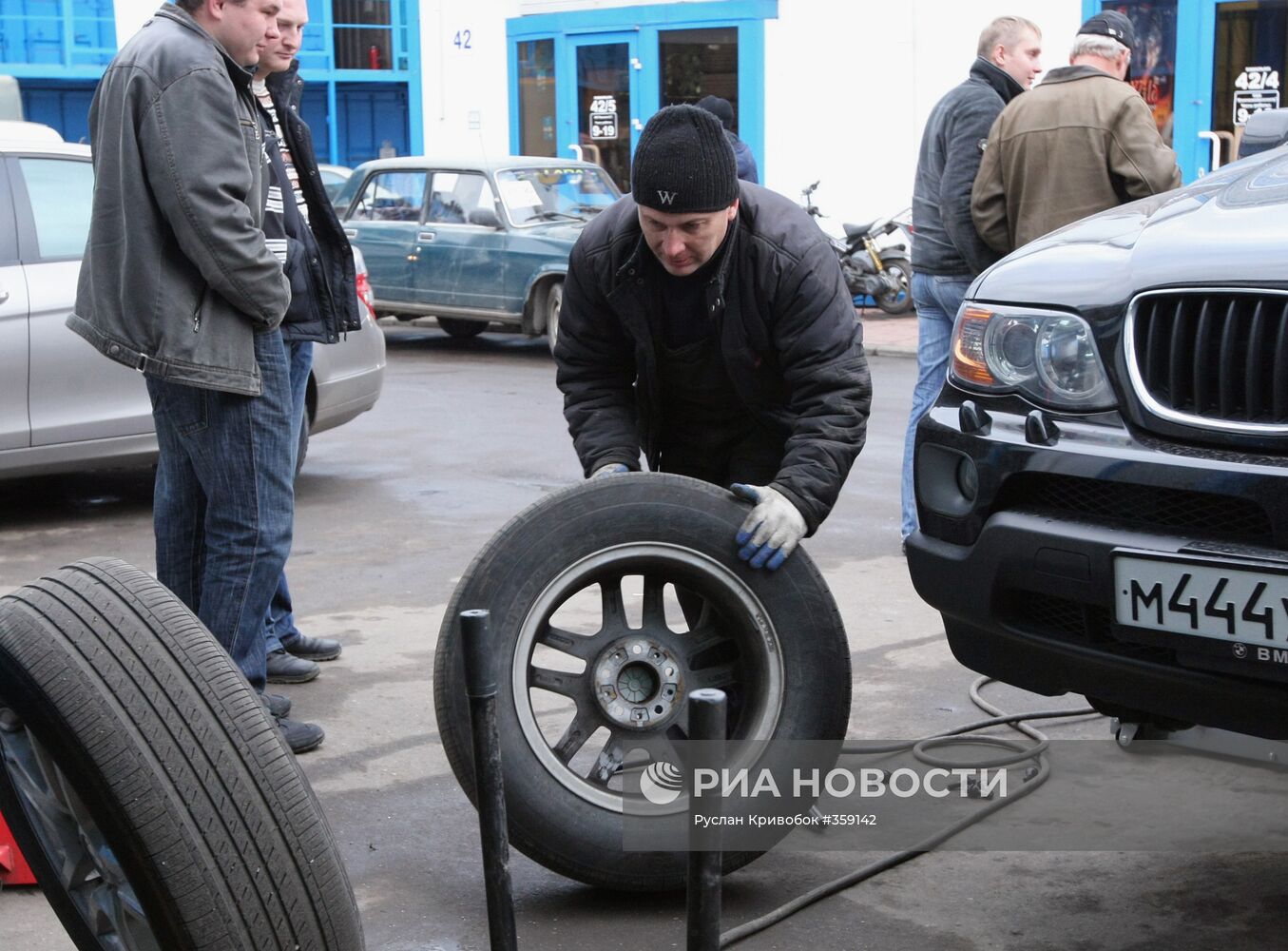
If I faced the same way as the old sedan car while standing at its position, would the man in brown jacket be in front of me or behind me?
in front

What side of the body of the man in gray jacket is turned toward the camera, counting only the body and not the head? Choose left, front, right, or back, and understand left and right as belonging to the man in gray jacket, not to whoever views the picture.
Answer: right

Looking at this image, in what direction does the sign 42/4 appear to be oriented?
toward the camera

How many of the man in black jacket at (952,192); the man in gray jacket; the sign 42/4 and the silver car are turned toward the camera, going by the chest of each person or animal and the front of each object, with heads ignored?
1

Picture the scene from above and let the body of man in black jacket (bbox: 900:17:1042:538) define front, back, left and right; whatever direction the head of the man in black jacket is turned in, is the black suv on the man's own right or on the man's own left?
on the man's own right

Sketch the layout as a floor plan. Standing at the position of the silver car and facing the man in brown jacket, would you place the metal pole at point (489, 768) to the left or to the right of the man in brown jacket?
right

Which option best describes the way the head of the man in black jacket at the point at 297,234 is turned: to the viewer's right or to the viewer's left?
to the viewer's right

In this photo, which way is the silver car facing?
to the viewer's left

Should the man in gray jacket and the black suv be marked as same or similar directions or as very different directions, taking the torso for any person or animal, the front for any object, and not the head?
very different directions

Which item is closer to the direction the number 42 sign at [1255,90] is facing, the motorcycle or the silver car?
the silver car

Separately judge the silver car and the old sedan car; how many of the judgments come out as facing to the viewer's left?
1

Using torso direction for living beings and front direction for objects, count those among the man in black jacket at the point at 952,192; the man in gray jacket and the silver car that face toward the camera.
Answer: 0

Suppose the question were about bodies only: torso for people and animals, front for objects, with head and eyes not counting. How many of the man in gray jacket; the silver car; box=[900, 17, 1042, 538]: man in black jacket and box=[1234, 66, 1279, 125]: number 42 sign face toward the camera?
1

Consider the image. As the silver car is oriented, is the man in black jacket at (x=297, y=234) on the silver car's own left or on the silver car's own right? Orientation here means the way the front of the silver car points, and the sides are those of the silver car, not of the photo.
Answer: on the silver car's own left

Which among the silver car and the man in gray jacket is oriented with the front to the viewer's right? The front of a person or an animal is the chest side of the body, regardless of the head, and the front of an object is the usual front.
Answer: the man in gray jacket

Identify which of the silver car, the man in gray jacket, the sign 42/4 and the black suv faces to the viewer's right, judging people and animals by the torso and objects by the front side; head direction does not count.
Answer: the man in gray jacket

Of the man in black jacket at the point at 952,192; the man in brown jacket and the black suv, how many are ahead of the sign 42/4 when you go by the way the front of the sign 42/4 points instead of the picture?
3
